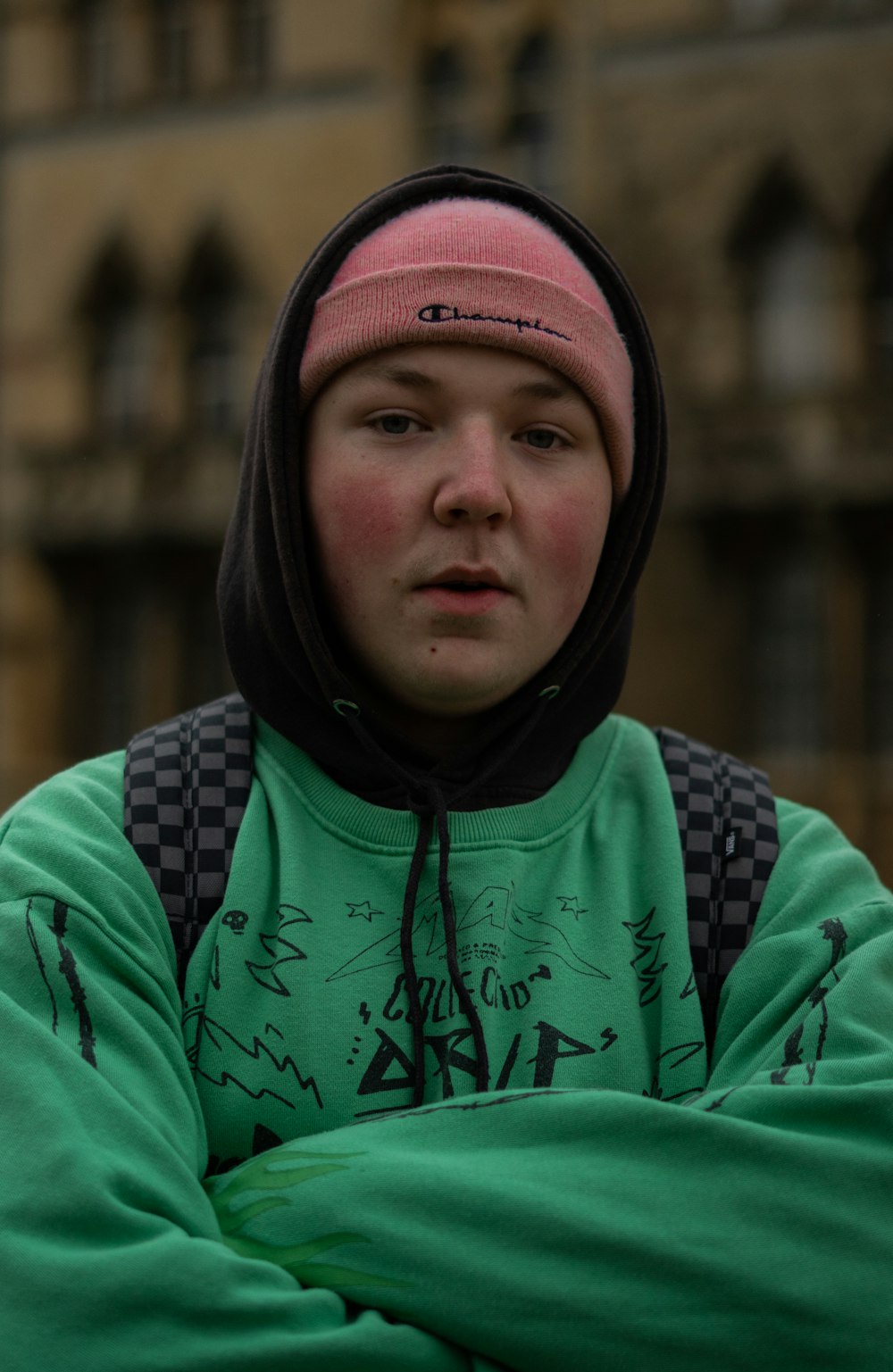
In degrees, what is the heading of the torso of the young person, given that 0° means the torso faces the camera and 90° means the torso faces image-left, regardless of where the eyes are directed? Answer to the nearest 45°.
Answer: approximately 0°
